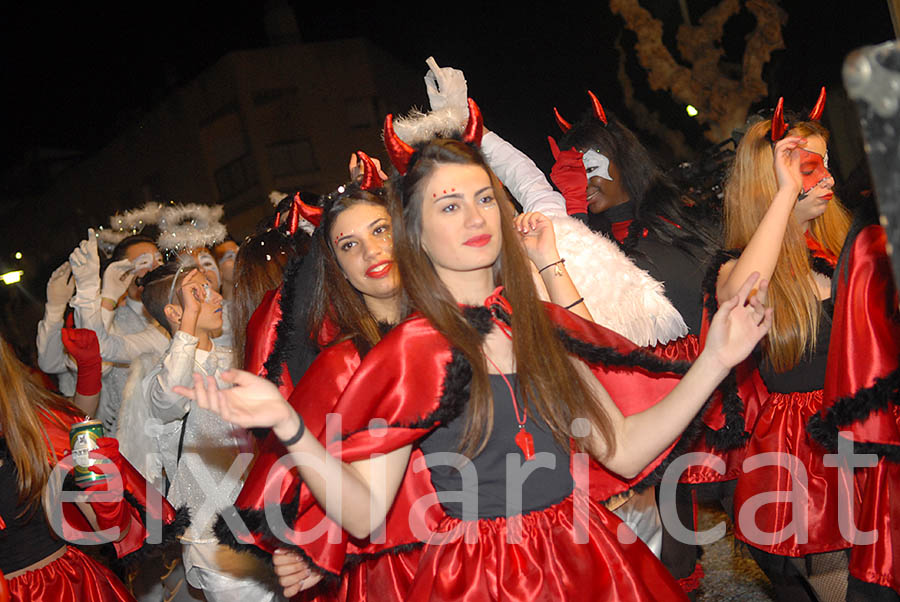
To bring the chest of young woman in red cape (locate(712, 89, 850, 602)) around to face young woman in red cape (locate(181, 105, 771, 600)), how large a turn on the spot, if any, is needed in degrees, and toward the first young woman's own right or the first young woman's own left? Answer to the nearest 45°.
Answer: approximately 90° to the first young woman's own right

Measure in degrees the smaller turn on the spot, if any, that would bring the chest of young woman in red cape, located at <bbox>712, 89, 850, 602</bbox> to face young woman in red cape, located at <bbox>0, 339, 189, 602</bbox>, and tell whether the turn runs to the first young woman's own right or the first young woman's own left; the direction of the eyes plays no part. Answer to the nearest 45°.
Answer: approximately 90° to the first young woman's own right
